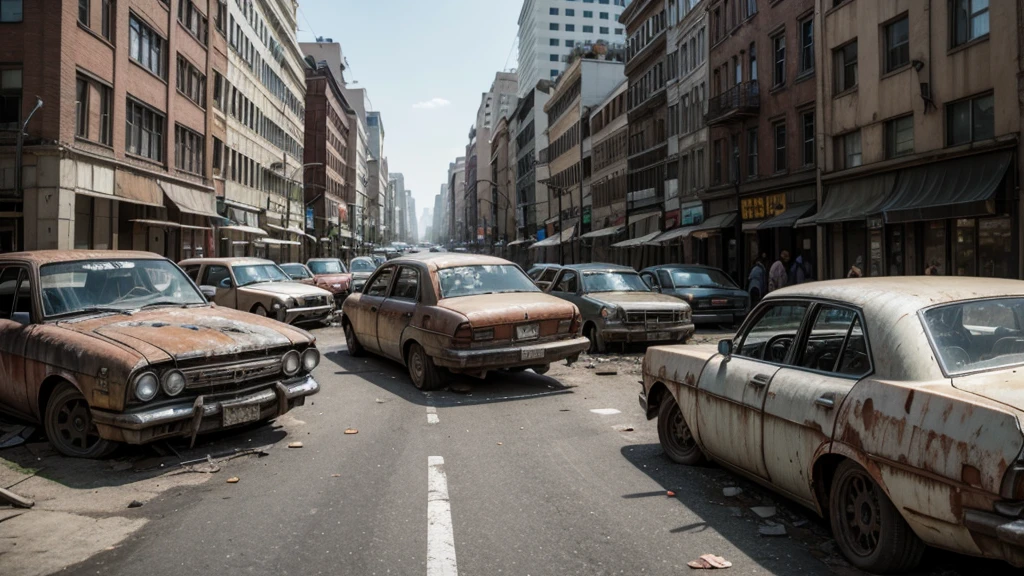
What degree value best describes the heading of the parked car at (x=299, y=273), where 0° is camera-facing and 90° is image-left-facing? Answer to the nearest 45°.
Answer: approximately 315°

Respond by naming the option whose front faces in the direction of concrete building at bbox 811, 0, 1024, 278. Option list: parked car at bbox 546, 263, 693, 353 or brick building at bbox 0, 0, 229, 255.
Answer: brick building at bbox 0, 0, 229, 255

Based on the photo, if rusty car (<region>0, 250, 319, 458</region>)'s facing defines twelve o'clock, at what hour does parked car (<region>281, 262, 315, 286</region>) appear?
The parked car is roughly at 8 o'clock from the rusty car.

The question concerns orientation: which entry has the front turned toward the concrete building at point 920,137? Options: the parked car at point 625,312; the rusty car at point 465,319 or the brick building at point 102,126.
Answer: the brick building at point 102,126

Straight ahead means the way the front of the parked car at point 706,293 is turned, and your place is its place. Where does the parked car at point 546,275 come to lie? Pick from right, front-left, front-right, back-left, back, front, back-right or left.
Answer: right

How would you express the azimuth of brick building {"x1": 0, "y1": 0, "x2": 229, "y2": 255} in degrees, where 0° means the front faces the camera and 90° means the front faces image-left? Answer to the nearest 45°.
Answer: approximately 315°

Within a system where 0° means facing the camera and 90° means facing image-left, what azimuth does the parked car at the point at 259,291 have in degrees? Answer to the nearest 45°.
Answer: approximately 315°
